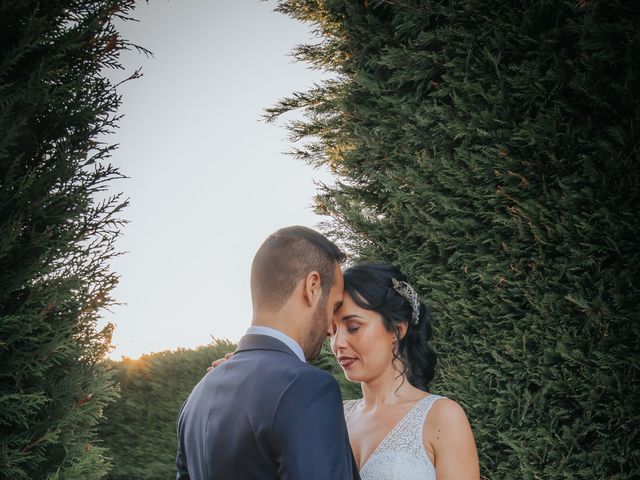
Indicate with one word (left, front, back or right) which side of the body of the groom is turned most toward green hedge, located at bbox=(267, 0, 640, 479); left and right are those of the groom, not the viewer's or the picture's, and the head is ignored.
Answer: front

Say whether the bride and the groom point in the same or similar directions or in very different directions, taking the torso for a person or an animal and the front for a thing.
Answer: very different directions

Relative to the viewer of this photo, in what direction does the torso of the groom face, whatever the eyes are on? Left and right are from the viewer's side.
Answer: facing away from the viewer and to the right of the viewer

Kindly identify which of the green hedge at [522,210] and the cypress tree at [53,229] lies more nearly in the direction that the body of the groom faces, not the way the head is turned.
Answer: the green hedge

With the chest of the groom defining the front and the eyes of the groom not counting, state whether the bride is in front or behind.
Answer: in front

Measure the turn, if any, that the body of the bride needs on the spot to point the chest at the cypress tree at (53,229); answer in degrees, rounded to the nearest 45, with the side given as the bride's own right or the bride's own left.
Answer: approximately 45° to the bride's own right

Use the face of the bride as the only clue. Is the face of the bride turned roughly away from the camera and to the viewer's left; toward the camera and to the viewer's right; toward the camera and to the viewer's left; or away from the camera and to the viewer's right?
toward the camera and to the viewer's left

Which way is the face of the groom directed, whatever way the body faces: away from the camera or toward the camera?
away from the camera

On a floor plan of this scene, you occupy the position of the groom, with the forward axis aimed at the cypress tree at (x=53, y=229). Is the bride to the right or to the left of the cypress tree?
right
